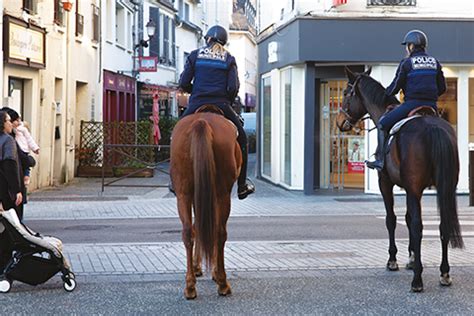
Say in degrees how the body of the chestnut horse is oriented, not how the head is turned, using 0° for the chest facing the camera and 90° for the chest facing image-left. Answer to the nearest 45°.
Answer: approximately 180°

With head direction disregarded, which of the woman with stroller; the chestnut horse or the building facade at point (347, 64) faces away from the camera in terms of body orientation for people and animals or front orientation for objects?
the chestnut horse

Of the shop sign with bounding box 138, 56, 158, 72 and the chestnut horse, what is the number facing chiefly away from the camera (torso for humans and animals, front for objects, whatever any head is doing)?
1

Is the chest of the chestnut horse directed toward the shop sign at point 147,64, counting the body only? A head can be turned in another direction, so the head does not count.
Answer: yes

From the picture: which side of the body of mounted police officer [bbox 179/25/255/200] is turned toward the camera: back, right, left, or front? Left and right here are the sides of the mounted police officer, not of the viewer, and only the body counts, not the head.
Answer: back

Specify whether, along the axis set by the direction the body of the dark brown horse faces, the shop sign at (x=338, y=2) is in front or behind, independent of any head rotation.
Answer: in front

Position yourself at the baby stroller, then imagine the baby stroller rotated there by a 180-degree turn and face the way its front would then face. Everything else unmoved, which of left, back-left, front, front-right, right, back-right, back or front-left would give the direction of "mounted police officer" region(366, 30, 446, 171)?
back

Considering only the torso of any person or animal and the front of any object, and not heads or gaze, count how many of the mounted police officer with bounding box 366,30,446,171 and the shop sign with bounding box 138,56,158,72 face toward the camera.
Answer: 1

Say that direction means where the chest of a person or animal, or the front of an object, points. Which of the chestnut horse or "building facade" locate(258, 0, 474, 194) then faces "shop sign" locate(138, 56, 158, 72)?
the chestnut horse

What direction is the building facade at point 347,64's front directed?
toward the camera

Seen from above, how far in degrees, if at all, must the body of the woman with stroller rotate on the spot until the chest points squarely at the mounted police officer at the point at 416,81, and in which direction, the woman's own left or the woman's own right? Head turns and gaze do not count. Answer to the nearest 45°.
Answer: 0° — they already face them

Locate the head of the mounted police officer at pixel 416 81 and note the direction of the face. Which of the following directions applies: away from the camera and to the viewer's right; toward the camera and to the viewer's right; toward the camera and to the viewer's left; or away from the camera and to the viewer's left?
away from the camera and to the viewer's left

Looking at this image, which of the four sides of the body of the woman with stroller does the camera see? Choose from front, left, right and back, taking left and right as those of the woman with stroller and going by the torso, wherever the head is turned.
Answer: right

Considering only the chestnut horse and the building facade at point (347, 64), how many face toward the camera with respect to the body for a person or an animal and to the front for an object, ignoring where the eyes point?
1

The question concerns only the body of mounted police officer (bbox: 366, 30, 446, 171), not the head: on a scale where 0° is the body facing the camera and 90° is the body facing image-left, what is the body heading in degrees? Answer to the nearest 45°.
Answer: approximately 135°

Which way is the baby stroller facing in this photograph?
to the viewer's right

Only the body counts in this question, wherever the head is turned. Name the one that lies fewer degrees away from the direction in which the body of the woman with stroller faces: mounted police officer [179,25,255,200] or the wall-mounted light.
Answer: the mounted police officer
